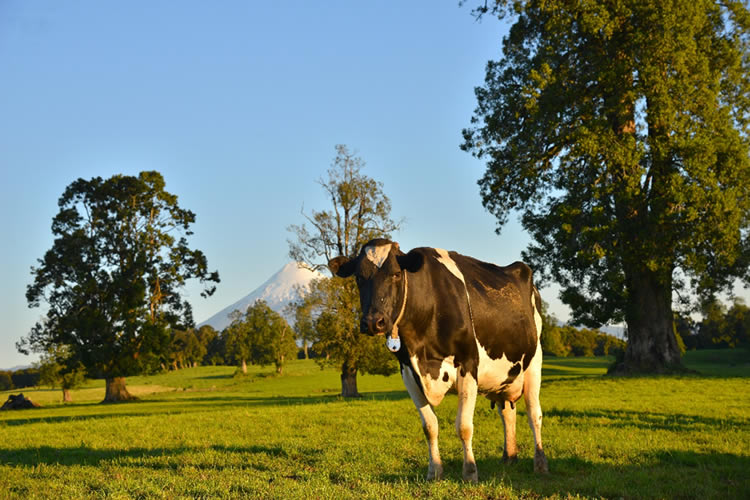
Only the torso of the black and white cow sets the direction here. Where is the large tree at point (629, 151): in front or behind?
behind

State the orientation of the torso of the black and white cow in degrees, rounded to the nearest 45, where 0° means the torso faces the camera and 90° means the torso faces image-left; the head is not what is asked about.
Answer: approximately 45°
